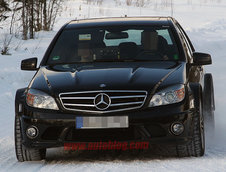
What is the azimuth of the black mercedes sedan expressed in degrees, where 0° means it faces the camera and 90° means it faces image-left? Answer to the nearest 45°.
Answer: approximately 0°
